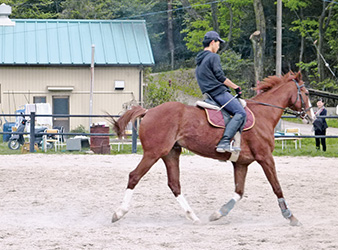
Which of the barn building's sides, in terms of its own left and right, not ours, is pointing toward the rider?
front

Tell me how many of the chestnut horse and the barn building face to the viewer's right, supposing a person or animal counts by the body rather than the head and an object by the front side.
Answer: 1

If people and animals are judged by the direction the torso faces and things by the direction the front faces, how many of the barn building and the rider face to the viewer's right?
1

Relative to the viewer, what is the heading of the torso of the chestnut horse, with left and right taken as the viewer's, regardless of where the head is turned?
facing to the right of the viewer

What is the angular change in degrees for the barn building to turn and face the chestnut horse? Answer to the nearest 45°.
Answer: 0° — it already faces it

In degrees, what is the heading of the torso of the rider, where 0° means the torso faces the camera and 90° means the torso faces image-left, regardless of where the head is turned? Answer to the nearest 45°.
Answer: approximately 270°

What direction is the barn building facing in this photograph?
toward the camera

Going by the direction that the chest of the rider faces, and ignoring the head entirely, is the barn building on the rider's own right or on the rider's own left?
on the rider's own left

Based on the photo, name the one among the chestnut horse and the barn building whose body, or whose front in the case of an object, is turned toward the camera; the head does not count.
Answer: the barn building

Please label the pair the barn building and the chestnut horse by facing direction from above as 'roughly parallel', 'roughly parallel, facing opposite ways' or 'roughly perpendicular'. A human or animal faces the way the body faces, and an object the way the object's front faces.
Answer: roughly perpendicular

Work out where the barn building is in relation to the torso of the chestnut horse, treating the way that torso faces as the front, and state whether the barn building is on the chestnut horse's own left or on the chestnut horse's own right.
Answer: on the chestnut horse's own left
